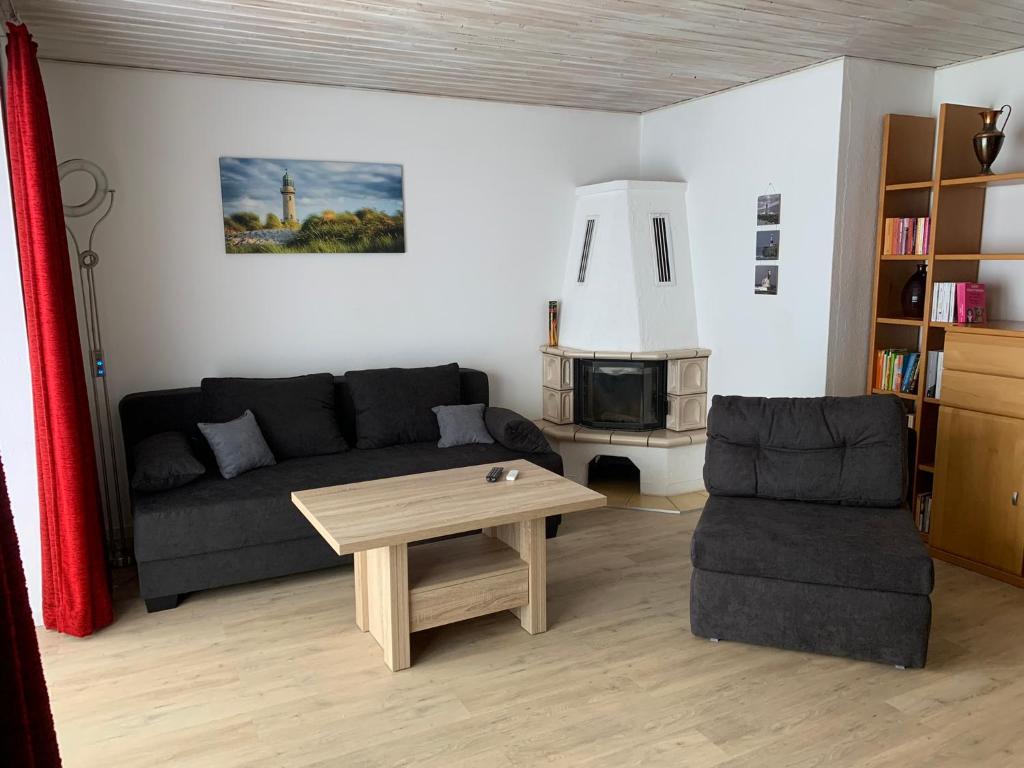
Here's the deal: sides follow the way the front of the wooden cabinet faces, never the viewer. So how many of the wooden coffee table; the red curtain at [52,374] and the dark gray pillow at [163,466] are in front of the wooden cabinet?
3

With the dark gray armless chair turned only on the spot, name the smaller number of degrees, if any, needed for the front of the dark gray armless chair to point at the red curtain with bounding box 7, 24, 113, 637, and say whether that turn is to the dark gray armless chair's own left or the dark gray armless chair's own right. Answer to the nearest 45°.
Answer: approximately 90° to the dark gray armless chair's own right

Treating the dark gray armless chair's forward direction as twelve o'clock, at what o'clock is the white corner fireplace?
The white corner fireplace is roughly at 5 o'clock from the dark gray armless chair.

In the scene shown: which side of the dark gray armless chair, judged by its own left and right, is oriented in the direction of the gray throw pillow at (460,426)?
right

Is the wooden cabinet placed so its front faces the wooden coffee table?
yes

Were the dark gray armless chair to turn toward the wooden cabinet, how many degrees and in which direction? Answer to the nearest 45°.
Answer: approximately 135° to its left

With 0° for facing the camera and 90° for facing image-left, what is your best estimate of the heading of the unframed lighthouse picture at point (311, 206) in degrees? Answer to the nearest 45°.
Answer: approximately 0°

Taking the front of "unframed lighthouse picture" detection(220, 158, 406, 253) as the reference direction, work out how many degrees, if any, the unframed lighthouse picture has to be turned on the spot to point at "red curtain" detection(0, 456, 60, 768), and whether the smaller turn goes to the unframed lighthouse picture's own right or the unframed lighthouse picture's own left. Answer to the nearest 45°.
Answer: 0° — it already faces it

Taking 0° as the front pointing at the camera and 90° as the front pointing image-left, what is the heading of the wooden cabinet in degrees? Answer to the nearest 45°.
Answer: approximately 45°

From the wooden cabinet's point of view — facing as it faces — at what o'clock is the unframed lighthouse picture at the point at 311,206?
The unframed lighthouse picture is roughly at 1 o'clock from the wooden cabinet.

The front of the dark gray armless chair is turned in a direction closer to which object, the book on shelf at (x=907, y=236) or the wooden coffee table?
the wooden coffee table

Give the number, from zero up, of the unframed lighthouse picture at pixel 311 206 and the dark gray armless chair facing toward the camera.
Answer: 2
